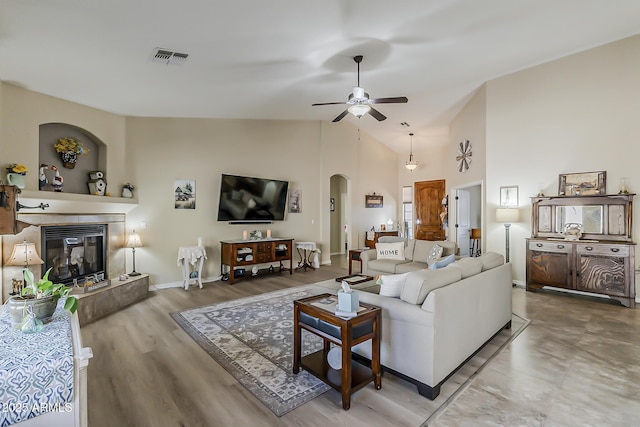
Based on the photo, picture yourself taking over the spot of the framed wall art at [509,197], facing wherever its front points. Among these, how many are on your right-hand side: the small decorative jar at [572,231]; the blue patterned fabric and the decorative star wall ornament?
1

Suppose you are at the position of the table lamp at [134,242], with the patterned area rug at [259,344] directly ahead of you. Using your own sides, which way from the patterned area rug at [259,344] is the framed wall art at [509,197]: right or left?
left

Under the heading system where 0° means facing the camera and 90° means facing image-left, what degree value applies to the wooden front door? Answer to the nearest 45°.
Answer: approximately 0°

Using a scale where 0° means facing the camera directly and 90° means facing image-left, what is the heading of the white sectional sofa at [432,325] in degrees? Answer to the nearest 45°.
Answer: approximately 135°

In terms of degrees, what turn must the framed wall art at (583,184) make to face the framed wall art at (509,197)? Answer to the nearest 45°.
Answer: approximately 45° to its right

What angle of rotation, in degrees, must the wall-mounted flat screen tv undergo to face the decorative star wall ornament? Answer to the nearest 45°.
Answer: approximately 45° to its left

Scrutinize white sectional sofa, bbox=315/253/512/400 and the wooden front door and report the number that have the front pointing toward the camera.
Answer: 1

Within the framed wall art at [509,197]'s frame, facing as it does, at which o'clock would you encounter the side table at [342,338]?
The side table is roughly at 11 o'clock from the framed wall art.
